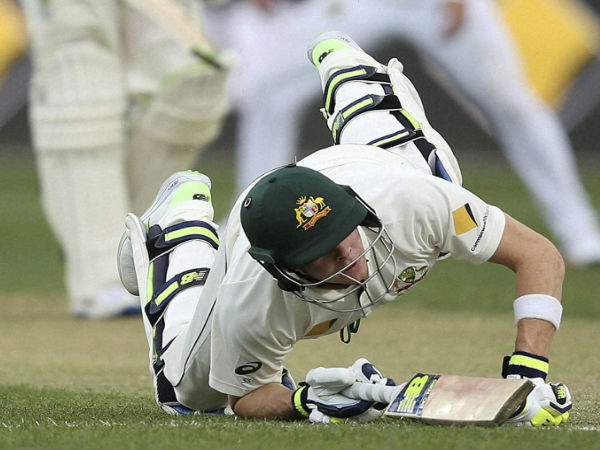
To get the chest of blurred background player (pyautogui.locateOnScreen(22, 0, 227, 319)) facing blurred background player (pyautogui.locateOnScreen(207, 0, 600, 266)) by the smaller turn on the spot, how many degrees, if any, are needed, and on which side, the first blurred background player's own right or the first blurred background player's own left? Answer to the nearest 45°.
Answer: approximately 90° to the first blurred background player's own left

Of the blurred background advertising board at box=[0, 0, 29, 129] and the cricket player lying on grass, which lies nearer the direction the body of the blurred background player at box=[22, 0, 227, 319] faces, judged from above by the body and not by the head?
the cricket player lying on grass

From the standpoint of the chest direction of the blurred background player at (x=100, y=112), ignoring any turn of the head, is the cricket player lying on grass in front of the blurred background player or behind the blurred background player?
in front

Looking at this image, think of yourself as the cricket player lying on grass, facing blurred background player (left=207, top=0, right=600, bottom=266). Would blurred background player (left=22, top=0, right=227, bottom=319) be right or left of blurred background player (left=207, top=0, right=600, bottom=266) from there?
left

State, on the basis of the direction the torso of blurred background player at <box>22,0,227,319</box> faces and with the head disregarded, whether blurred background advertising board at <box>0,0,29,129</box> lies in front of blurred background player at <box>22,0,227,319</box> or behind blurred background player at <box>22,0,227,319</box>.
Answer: behind

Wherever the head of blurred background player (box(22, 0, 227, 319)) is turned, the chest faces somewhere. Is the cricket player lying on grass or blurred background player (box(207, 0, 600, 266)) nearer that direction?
the cricket player lying on grass

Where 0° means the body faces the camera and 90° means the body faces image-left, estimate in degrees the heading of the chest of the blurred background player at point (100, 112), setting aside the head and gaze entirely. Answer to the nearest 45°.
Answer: approximately 315°
